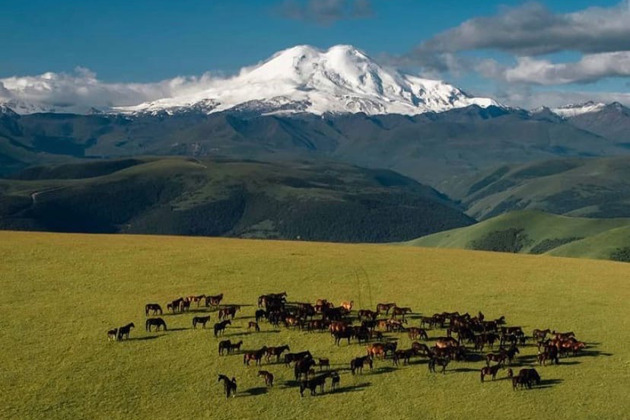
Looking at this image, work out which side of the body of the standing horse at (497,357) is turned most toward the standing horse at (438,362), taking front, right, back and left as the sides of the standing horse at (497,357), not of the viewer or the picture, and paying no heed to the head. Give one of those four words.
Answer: back

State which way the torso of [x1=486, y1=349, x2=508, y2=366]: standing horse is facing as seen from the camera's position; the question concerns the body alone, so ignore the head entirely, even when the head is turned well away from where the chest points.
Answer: to the viewer's right

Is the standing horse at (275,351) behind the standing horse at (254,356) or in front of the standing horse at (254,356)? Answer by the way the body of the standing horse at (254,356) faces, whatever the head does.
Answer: in front

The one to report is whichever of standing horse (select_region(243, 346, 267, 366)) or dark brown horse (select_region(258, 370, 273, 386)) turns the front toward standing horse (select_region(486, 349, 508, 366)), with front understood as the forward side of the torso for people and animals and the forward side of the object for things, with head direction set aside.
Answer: standing horse (select_region(243, 346, 267, 366))

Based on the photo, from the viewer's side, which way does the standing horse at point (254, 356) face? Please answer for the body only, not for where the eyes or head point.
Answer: to the viewer's right
